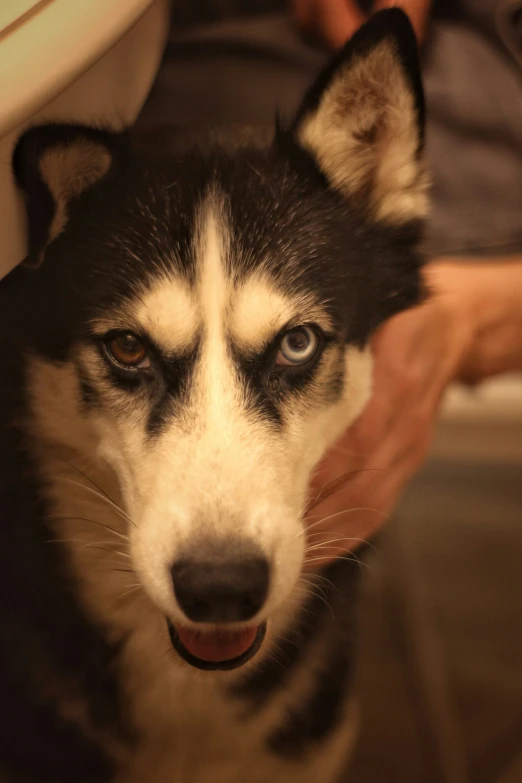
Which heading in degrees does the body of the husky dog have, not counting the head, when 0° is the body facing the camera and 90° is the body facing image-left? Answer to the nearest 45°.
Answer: approximately 0°
